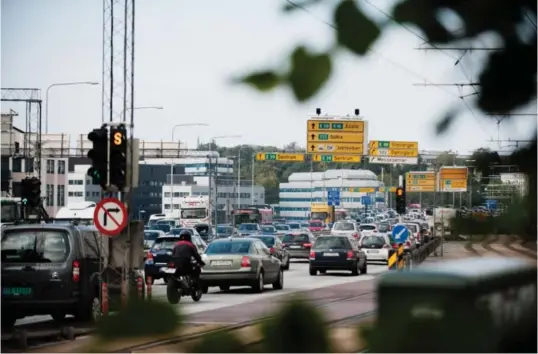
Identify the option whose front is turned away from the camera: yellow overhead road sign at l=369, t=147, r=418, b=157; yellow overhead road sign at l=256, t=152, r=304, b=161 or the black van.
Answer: the black van

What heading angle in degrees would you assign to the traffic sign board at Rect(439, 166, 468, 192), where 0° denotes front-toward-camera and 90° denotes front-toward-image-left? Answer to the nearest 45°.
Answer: approximately 0°

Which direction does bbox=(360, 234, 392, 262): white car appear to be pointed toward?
away from the camera

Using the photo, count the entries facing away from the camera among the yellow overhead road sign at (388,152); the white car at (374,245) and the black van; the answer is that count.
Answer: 2

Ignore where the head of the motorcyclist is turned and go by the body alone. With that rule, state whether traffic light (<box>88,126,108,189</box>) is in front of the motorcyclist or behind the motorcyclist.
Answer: behind

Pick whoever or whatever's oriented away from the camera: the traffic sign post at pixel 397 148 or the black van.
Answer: the black van

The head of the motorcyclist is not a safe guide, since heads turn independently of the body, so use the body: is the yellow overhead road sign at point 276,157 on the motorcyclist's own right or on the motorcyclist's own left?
on the motorcyclist's own right
